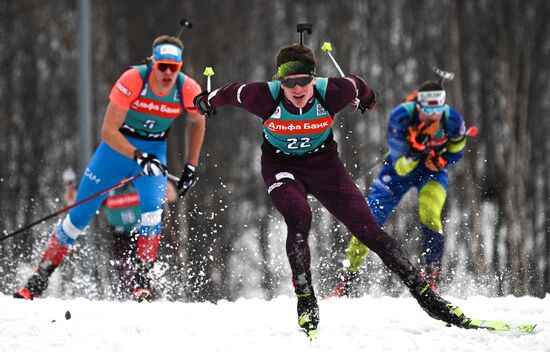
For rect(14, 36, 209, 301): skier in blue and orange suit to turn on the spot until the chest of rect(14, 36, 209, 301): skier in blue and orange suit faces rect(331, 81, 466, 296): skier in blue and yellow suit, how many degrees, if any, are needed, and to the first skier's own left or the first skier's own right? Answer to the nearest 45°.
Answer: approximately 90° to the first skier's own left

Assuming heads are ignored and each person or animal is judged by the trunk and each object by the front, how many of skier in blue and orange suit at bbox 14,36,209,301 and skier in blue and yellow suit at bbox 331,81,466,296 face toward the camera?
2

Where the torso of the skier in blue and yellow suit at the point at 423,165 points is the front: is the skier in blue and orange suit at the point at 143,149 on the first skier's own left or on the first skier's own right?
on the first skier's own right

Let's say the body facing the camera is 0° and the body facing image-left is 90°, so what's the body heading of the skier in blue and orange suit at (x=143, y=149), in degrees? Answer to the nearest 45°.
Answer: approximately 0°
